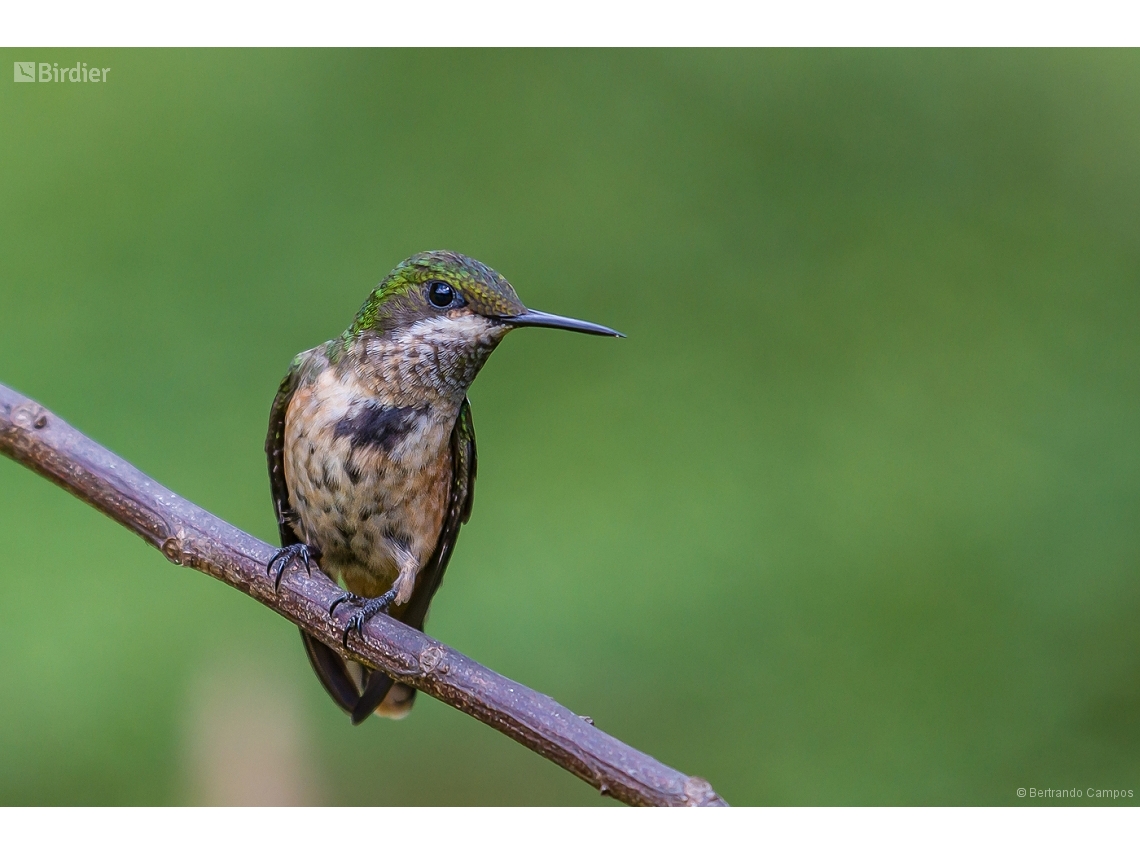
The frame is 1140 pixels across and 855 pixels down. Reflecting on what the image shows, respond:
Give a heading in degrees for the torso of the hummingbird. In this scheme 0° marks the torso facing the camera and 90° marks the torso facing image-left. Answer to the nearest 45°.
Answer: approximately 0°
